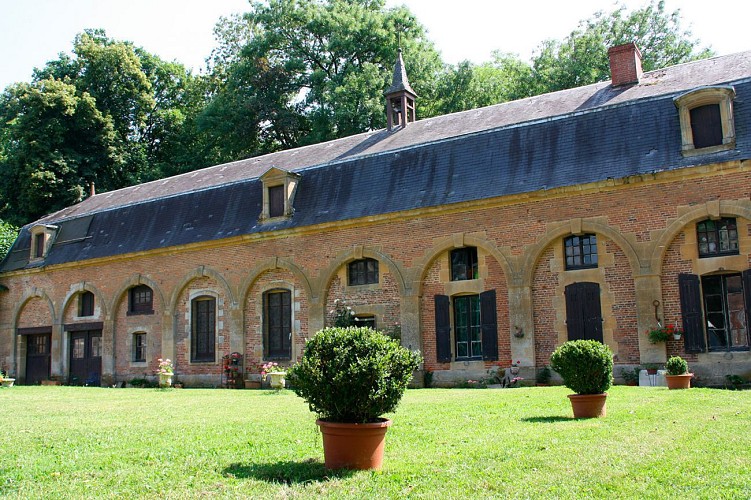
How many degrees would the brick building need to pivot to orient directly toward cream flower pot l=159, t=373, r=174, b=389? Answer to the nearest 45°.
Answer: approximately 45° to its right

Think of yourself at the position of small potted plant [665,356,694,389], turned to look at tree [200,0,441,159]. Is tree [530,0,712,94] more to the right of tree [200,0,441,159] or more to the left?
right

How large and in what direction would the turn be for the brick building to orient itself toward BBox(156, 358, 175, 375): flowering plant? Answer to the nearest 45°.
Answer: approximately 45° to its right

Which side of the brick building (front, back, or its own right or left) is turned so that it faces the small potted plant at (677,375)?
left

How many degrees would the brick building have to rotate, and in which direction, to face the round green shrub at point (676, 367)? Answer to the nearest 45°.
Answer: approximately 90° to its left

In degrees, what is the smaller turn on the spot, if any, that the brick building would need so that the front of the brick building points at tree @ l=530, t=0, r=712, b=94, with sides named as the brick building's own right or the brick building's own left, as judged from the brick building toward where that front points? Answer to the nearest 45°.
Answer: approximately 180°

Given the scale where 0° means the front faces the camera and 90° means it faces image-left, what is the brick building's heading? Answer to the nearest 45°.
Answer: approximately 45°

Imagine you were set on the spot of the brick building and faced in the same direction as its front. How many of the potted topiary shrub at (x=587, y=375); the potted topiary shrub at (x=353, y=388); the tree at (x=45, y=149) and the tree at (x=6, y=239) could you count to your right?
2
